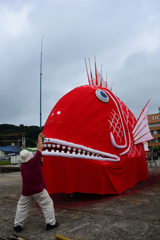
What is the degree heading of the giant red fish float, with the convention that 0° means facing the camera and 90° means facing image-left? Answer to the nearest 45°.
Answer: approximately 45°

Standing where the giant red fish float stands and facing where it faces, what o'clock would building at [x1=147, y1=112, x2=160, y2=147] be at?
The building is roughly at 5 o'clock from the giant red fish float.
